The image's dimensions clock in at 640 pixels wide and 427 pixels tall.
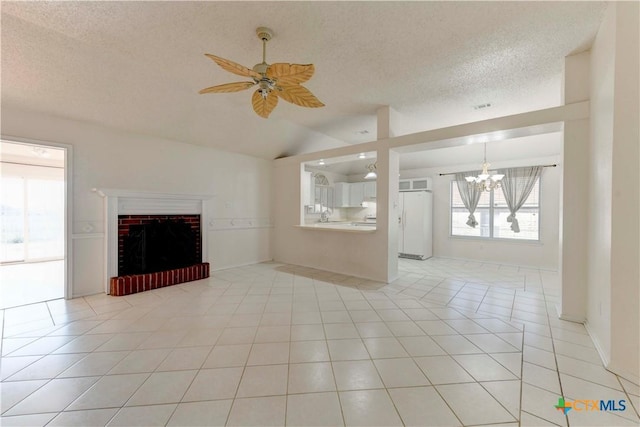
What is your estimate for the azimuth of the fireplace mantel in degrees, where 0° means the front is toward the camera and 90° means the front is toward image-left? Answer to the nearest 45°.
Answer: approximately 315°

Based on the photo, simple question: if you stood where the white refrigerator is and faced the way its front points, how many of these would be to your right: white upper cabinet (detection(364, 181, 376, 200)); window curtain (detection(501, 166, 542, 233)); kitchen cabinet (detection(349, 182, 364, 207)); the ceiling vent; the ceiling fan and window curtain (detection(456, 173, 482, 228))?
2

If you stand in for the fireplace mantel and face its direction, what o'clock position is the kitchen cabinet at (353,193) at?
The kitchen cabinet is roughly at 10 o'clock from the fireplace mantel.

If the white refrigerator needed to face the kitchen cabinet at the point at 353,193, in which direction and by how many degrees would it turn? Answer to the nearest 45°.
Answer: approximately 90° to its right

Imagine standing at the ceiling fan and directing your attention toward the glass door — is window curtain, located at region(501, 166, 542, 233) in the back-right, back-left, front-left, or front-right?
back-right

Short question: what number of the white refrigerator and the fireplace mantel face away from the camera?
0

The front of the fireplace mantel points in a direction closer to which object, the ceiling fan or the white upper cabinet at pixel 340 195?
the ceiling fan

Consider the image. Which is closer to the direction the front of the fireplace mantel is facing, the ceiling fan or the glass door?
the ceiling fan

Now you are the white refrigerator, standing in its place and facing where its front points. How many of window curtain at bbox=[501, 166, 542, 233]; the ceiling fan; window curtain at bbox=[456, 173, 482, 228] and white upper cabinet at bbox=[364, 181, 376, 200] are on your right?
1

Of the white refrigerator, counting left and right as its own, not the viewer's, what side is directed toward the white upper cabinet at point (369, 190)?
right

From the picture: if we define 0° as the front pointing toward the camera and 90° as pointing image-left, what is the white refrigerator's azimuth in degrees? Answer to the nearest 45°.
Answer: approximately 45°

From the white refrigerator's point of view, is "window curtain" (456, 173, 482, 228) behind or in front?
behind
